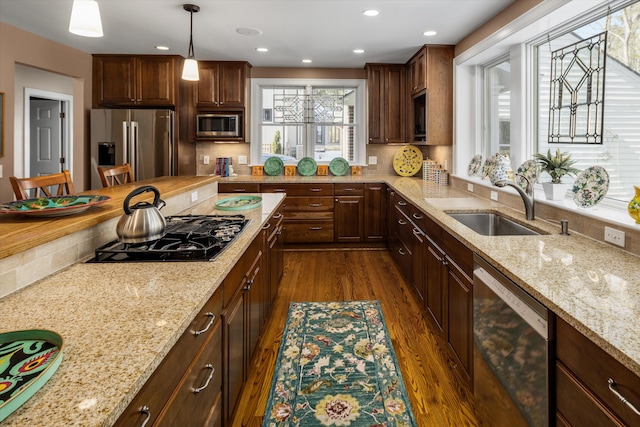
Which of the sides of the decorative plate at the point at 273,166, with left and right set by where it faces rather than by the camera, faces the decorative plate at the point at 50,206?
front

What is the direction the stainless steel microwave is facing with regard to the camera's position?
facing the viewer

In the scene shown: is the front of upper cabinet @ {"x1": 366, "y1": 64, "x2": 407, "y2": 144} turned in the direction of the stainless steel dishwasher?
yes

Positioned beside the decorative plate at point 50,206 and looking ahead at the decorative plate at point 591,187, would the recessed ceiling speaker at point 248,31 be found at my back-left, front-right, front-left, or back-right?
front-left

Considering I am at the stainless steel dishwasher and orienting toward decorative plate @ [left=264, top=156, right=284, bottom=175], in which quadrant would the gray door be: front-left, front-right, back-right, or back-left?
front-left

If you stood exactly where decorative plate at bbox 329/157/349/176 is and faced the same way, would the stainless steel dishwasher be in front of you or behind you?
in front

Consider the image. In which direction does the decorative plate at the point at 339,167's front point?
toward the camera

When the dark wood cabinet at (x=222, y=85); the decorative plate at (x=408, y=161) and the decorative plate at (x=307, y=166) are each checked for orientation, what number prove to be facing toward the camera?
3

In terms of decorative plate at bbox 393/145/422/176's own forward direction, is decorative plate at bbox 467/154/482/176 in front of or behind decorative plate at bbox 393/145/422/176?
in front

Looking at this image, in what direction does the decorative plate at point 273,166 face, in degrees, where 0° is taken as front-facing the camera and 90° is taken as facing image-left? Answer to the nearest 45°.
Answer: approximately 0°

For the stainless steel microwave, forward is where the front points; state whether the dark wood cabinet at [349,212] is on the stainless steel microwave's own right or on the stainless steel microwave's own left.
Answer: on the stainless steel microwave's own left

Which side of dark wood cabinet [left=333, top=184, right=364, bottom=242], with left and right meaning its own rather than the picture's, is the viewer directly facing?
front
